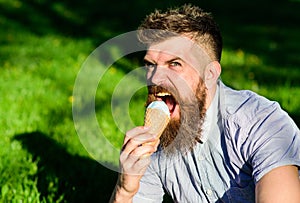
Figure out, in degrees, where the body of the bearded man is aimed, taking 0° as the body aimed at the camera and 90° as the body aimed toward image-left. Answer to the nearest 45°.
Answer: approximately 45°
